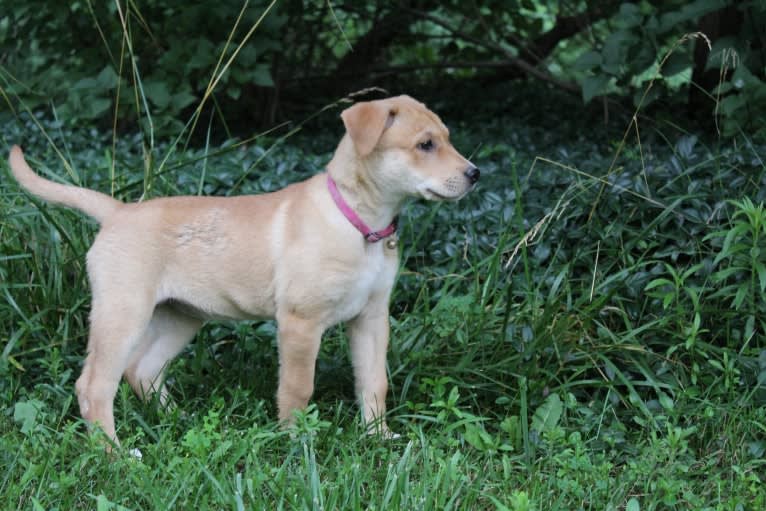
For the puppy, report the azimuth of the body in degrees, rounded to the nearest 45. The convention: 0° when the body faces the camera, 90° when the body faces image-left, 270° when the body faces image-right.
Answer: approximately 270°
